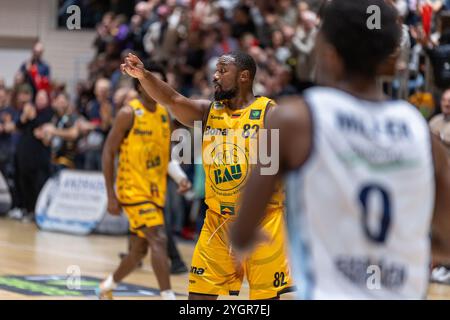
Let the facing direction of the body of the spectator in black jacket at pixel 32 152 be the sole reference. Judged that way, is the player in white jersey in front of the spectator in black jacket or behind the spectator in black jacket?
in front

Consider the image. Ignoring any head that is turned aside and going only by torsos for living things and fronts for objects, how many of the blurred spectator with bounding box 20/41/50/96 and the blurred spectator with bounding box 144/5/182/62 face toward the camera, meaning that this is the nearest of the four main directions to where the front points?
2

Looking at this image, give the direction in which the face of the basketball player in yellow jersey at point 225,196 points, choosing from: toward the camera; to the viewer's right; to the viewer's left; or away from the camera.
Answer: to the viewer's left

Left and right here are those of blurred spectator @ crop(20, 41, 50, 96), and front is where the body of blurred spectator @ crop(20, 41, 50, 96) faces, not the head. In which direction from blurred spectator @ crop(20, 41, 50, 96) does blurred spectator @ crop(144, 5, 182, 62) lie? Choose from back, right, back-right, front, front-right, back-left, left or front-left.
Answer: front-left

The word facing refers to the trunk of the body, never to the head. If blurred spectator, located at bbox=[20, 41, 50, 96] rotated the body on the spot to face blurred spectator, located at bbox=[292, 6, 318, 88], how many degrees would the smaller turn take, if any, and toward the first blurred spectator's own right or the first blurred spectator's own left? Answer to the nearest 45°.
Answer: approximately 45° to the first blurred spectator's own left

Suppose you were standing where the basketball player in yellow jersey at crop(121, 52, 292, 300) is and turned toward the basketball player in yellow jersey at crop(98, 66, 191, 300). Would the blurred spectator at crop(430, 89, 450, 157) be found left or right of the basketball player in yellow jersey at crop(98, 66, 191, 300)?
right

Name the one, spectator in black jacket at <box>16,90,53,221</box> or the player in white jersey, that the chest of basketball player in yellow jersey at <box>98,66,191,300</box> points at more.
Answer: the player in white jersey

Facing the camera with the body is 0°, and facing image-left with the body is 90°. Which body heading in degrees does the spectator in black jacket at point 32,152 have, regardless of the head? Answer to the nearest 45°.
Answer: approximately 315°

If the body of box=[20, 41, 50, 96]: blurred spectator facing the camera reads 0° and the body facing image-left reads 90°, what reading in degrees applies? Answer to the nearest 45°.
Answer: approximately 0°

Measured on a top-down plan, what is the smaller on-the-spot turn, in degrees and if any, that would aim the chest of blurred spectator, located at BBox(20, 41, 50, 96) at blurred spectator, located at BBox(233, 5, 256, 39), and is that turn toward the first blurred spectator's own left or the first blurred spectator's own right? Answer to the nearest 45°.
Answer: approximately 45° to the first blurred spectator's own left
